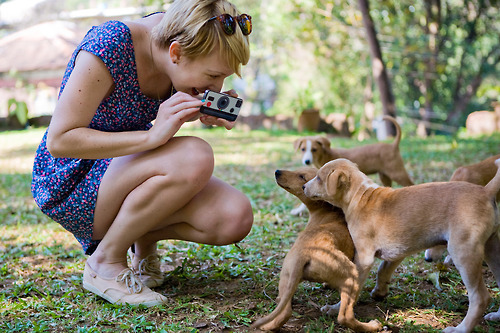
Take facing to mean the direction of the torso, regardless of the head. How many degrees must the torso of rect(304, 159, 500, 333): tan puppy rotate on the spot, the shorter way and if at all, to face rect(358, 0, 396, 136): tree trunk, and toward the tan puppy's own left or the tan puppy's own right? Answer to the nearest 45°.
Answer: approximately 90° to the tan puppy's own right

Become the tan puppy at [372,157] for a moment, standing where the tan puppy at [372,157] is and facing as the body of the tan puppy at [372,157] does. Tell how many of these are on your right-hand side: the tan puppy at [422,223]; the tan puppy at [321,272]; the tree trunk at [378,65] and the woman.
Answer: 1

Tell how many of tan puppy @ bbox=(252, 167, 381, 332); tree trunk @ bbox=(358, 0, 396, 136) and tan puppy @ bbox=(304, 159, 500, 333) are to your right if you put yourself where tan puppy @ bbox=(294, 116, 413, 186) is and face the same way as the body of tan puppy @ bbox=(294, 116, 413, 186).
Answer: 1

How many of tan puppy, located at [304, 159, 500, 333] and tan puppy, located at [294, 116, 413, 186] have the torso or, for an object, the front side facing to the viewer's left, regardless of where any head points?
2

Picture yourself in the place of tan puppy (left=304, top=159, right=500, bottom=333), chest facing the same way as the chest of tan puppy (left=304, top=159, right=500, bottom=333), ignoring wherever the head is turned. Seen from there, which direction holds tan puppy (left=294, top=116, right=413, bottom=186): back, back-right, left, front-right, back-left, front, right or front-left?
right

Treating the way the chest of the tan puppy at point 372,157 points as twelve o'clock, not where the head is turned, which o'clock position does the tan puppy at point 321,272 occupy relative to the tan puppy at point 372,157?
the tan puppy at point 321,272 is roughly at 9 o'clock from the tan puppy at point 372,157.

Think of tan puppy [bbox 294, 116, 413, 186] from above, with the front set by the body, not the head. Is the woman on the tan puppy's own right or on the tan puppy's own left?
on the tan puppy's own left

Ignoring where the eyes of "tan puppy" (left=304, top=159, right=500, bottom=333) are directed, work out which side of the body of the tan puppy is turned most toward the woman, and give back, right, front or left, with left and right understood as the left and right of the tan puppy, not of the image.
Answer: front

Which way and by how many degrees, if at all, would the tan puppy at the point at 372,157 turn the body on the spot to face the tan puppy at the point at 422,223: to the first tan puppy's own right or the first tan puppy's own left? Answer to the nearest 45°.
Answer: approximately 90° to the first tan puppy's own left

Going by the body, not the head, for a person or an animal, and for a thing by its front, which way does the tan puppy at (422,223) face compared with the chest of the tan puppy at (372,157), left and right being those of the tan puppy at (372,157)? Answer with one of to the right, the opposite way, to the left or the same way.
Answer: the same way

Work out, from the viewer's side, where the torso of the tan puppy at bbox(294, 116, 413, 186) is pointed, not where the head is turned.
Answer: to the viewer's left

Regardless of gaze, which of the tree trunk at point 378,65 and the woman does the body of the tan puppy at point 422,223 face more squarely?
the woman

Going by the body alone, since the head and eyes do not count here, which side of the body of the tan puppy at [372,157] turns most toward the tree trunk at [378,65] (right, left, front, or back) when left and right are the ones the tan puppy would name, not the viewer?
right

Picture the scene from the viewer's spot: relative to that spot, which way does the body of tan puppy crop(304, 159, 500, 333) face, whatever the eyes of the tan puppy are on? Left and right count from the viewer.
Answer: facing to the left of the viewer
